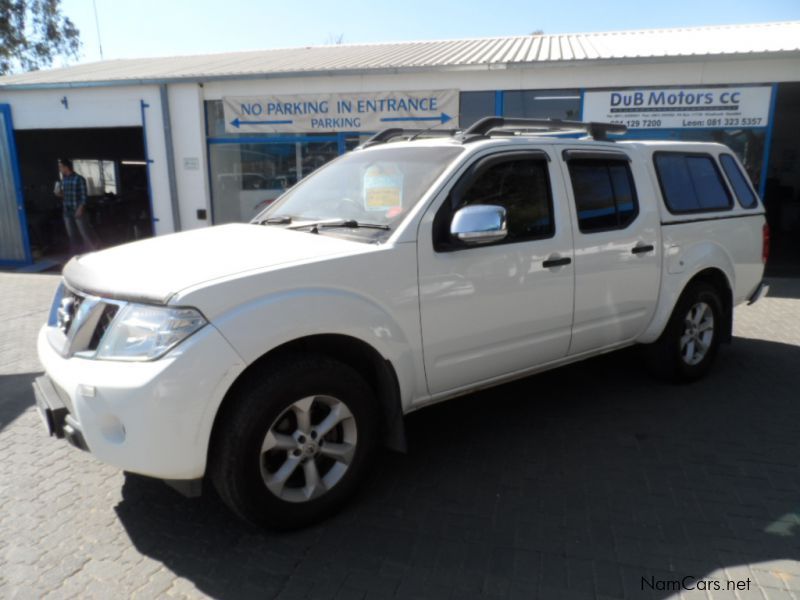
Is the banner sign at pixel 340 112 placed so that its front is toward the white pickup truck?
yes

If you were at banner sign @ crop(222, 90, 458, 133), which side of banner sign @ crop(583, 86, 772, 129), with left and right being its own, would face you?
right

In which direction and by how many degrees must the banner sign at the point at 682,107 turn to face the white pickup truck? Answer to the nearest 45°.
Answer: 0° — it already faces it

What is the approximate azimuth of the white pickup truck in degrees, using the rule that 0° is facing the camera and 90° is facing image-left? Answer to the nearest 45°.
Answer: approximately 45°

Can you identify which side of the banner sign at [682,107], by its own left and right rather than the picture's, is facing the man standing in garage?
right

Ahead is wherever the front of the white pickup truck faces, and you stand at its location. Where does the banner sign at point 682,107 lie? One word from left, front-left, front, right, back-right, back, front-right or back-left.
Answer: back

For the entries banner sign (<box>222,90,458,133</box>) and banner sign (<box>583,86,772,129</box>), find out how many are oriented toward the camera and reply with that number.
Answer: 2
